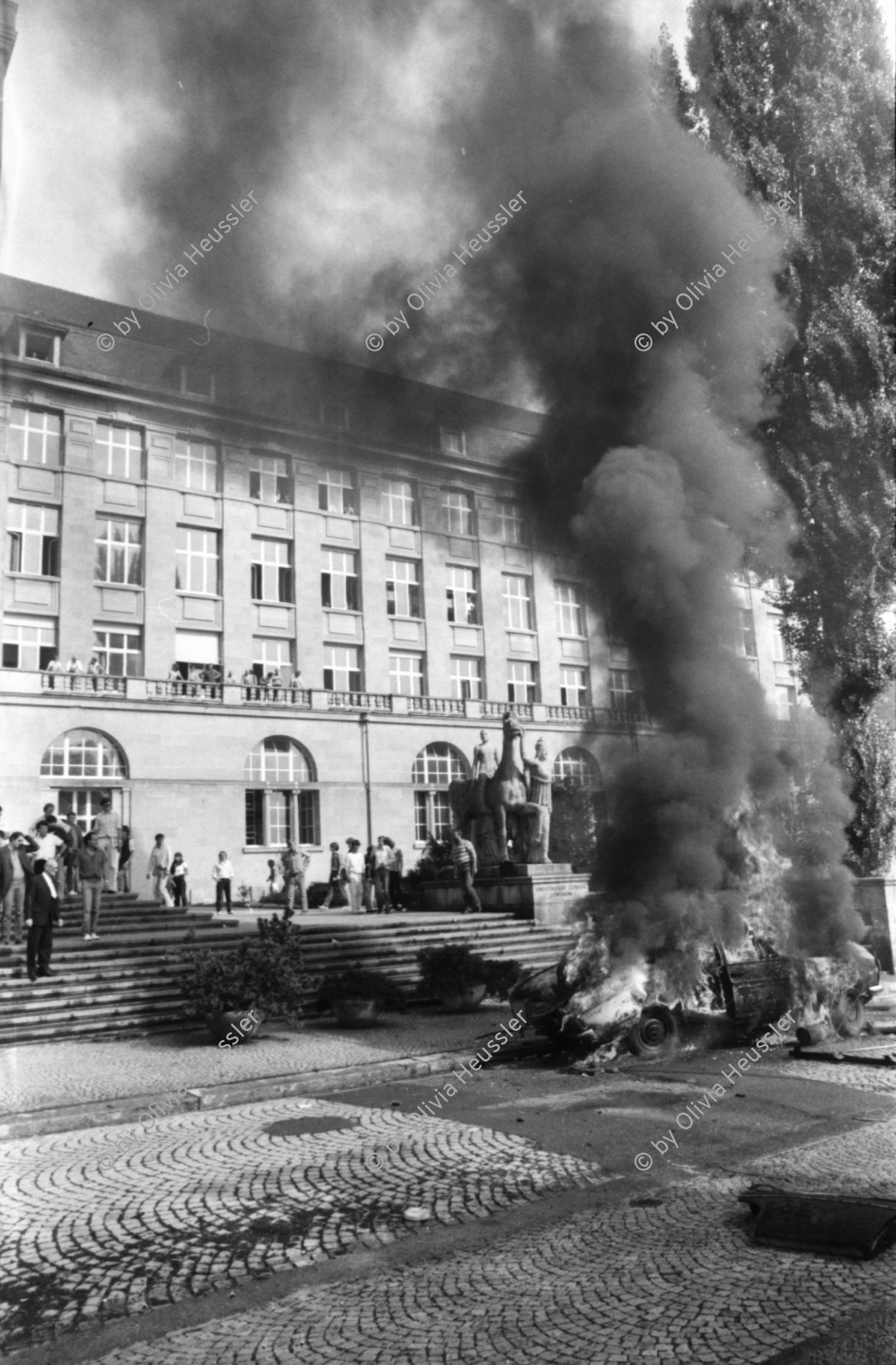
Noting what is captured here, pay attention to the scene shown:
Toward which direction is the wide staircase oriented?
toward the camera

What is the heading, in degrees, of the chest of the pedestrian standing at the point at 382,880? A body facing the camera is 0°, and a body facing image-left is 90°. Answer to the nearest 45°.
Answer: approximately 0°

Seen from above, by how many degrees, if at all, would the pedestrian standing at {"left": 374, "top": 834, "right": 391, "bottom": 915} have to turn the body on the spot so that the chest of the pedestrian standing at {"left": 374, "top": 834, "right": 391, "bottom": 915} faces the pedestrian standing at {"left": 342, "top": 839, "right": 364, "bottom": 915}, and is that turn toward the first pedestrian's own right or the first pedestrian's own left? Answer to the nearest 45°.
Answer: approximately 135° to the first pedestrian's own right

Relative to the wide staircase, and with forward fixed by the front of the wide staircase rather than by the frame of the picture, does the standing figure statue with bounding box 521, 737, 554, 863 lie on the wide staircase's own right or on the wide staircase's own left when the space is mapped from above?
on the wide staircase's own left

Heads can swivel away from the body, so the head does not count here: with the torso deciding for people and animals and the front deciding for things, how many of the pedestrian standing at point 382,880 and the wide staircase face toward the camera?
2

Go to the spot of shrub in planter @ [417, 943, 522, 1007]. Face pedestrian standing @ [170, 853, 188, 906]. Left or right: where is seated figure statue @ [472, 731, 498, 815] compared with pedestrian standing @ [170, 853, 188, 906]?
right

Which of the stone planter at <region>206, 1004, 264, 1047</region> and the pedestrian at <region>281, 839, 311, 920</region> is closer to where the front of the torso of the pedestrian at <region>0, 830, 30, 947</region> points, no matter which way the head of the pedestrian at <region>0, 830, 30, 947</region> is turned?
the stone planter

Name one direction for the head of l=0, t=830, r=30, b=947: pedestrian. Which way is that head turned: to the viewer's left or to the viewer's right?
to the viewer's right

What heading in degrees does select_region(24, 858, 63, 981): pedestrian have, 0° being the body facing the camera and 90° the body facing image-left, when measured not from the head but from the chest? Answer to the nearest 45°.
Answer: approximately 315°

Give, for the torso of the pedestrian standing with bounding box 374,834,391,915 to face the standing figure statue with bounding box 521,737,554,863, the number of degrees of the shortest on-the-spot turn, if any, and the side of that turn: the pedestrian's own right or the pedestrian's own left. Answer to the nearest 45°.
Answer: approximately 45° to the pedestrian's own left
